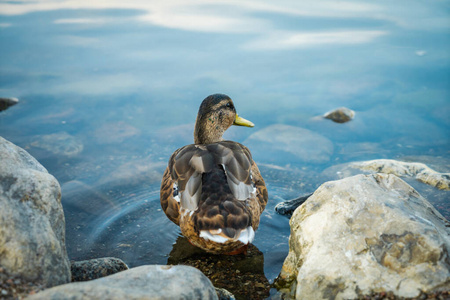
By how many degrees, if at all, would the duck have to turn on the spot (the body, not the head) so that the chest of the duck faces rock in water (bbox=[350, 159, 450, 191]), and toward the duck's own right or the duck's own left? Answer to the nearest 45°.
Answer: approximately 45° to the duck's own right

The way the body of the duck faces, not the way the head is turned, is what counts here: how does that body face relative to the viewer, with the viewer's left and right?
facing away from the viewer

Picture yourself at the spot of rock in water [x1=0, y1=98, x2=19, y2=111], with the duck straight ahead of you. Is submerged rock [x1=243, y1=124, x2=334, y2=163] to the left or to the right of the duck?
left

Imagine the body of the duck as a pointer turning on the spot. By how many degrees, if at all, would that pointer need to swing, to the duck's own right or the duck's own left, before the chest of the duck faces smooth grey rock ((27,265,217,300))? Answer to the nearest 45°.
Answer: approximately 180°

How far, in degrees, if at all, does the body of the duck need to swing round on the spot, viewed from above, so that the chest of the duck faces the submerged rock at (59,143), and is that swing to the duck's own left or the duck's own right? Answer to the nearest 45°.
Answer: approximately 45° to the duck's own left

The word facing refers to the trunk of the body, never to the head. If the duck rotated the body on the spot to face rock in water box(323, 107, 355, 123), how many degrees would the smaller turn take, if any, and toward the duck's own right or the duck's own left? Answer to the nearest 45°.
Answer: approximately 45° to the duck's own right

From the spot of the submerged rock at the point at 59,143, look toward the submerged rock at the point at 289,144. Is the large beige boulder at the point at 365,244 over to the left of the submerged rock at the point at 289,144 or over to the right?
right
